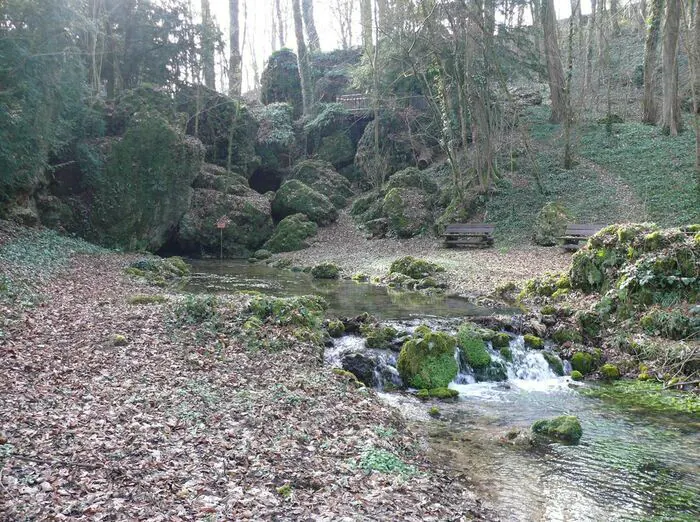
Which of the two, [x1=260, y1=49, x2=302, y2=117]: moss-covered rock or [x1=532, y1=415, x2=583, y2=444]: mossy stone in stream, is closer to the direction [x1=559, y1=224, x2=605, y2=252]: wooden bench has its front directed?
the mossy stone in stream

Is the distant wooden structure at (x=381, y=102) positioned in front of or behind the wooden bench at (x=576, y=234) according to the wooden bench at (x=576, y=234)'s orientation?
behind

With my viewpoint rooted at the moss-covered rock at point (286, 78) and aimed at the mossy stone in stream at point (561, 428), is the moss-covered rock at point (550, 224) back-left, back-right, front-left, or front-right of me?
front-left

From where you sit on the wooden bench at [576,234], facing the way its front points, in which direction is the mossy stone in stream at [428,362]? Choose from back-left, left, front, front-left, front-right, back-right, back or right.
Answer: front

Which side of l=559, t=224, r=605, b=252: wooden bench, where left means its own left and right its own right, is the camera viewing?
front

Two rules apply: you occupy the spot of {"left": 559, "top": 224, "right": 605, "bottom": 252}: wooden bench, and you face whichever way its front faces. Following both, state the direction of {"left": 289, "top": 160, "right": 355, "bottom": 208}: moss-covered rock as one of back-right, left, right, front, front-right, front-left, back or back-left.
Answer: back-right

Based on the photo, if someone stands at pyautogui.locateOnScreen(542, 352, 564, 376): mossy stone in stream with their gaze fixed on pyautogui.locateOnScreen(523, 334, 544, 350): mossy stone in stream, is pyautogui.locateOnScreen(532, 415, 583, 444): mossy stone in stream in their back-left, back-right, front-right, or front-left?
back-left

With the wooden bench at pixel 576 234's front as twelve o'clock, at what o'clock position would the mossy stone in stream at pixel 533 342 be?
The mossy stone in stream is roughly at 12 o'clock from the wooden bench.

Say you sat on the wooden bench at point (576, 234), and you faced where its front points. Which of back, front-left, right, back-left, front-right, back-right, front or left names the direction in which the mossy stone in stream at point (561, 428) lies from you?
front

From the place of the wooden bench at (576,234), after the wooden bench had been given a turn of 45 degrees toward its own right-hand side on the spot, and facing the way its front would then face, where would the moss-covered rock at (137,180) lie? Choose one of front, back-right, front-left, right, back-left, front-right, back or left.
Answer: front-right

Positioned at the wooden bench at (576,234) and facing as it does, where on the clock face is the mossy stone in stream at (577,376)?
The mossy stone in stream is roughly at 12 o'clock from the wooden bench.

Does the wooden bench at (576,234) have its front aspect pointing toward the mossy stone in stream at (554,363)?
yes
